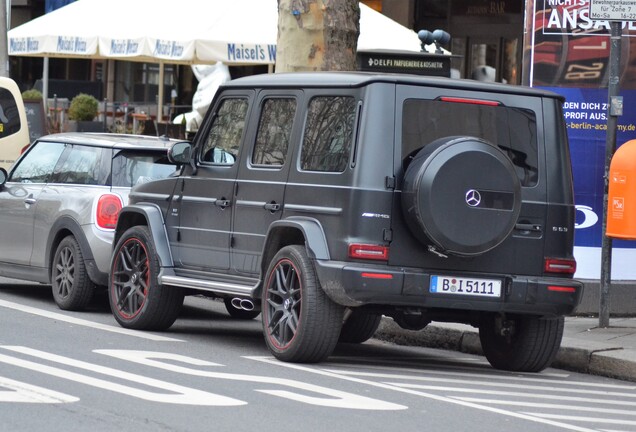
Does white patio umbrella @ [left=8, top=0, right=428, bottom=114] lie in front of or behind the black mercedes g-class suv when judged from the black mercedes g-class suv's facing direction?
in front

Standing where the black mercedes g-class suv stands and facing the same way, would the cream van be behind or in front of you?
in front

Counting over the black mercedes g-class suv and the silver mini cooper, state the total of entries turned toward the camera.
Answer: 0

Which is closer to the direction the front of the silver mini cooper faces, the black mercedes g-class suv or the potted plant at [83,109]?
the potted plant

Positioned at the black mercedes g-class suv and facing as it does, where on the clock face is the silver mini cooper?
The silver mini cooper is roughly at 12 o'clock from the black mercedes g-class suv.
